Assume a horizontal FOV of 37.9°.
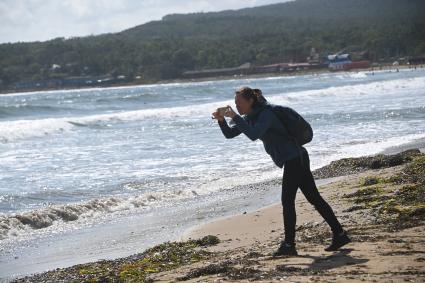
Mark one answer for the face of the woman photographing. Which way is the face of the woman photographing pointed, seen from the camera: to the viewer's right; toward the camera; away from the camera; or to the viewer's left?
to the viewer's left

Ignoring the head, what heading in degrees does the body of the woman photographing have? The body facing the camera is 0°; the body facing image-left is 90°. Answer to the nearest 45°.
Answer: approximately 90°
